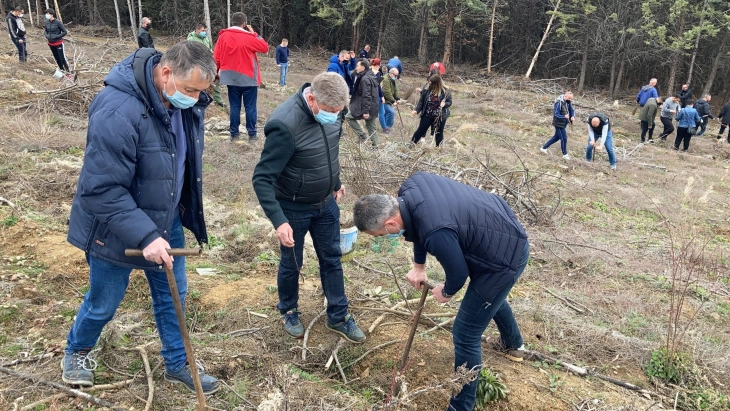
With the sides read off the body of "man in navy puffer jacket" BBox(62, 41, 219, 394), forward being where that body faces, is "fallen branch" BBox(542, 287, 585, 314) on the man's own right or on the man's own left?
on the man's own left

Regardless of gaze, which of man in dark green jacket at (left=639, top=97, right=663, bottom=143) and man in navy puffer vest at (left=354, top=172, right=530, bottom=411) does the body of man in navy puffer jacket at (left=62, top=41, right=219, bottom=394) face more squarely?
the man in navy puffer vest

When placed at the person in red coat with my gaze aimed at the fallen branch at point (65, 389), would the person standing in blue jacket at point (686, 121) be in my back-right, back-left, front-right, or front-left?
back-left

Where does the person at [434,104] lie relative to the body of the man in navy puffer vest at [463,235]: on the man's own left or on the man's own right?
on the man's own right

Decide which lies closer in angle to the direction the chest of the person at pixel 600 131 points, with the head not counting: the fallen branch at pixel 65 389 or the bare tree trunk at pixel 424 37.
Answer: the fallen branch

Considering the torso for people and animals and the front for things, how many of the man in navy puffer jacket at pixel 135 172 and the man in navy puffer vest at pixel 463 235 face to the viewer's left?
1

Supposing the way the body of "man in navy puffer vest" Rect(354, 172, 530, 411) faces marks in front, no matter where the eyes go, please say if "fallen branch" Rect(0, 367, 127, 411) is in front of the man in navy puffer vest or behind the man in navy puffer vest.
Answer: in front

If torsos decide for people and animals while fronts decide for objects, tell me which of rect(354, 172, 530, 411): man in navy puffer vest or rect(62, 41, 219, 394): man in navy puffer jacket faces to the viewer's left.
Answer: rect(354, 172, 530, 411): man in navy puffer vest

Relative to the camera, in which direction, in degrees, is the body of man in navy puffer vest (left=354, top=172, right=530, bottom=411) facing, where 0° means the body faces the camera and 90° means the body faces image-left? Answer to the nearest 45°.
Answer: approximately 90°

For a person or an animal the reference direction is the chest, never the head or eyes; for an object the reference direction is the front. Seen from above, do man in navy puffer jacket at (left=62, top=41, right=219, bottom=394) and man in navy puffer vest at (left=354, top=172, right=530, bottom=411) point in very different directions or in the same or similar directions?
very different directions

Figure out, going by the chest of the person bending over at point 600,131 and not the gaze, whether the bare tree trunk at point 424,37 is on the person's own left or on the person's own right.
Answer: on the person's own right

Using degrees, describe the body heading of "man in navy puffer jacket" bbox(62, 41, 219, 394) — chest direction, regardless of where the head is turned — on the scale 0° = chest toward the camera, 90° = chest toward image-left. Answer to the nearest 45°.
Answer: approximately 315°

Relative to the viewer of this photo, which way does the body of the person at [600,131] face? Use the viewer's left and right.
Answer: facing the viewer and to the left of the viewer

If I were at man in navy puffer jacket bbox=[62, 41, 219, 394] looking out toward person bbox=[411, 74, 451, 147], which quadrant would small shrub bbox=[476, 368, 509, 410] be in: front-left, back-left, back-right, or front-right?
front-right
